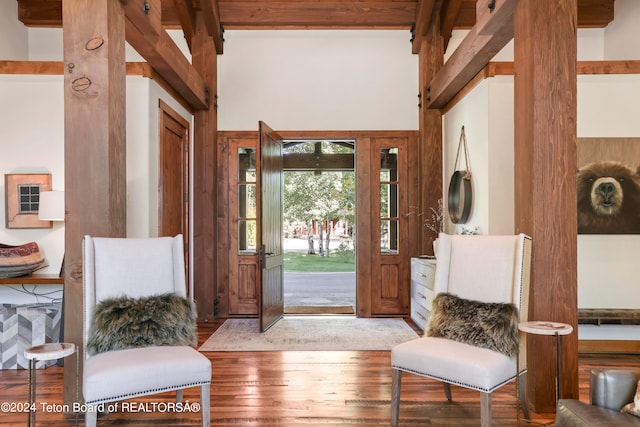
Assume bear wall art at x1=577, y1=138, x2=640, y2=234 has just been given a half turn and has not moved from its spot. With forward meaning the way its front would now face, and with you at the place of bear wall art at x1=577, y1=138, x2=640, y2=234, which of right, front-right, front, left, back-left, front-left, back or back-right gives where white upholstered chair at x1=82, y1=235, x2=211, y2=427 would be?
back-left

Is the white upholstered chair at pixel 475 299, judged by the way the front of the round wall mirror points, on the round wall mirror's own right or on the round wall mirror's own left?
on the round wall mirror's own left

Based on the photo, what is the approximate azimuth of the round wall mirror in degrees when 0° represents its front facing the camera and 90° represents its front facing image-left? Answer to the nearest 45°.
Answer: approximately 45°

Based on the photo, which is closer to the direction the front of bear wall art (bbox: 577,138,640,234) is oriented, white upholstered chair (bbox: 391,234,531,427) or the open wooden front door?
the white upholstered chair

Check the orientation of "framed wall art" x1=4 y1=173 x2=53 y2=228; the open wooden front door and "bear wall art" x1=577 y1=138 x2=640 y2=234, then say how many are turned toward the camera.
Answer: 2

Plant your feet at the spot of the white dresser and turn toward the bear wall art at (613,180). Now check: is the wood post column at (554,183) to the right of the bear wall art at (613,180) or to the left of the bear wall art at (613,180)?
right

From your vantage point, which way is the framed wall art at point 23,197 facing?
toward the camera

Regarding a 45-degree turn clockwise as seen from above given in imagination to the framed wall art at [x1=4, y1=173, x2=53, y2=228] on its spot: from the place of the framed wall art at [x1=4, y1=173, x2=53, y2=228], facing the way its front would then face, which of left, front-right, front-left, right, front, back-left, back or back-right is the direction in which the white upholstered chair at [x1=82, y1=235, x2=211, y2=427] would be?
front-left

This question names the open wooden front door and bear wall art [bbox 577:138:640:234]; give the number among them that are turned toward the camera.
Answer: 1

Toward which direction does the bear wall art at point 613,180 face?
toward the camera

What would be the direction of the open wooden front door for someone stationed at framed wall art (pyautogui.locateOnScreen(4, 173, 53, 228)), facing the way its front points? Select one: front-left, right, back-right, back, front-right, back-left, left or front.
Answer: left

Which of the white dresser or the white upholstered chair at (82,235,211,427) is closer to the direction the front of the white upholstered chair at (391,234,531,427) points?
the white upholstered chair

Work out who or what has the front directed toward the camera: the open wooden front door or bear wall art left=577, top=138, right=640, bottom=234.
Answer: the bear wall art
